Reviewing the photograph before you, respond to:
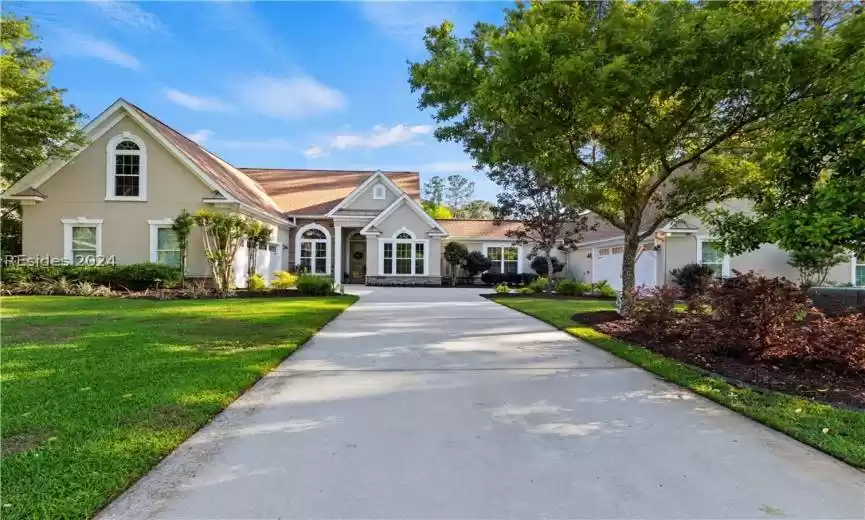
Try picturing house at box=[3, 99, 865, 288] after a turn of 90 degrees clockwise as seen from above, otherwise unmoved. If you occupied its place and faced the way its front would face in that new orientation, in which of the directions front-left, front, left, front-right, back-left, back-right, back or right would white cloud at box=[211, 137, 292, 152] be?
right

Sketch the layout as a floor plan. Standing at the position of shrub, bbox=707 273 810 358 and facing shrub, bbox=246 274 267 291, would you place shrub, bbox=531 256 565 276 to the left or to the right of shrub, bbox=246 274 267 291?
right

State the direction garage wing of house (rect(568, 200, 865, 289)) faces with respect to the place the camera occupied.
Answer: facing the viewer and to the left of the viewer

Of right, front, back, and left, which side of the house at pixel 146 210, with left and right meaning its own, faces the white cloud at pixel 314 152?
back

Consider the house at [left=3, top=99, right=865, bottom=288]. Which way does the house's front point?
toward the camera

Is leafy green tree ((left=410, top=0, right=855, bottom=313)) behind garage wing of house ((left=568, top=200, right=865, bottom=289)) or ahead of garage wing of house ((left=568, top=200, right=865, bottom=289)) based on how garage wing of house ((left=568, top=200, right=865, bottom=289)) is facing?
ahead

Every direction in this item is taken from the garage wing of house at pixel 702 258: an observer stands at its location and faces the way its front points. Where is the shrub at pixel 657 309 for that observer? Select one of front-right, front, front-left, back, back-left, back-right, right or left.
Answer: front-left
